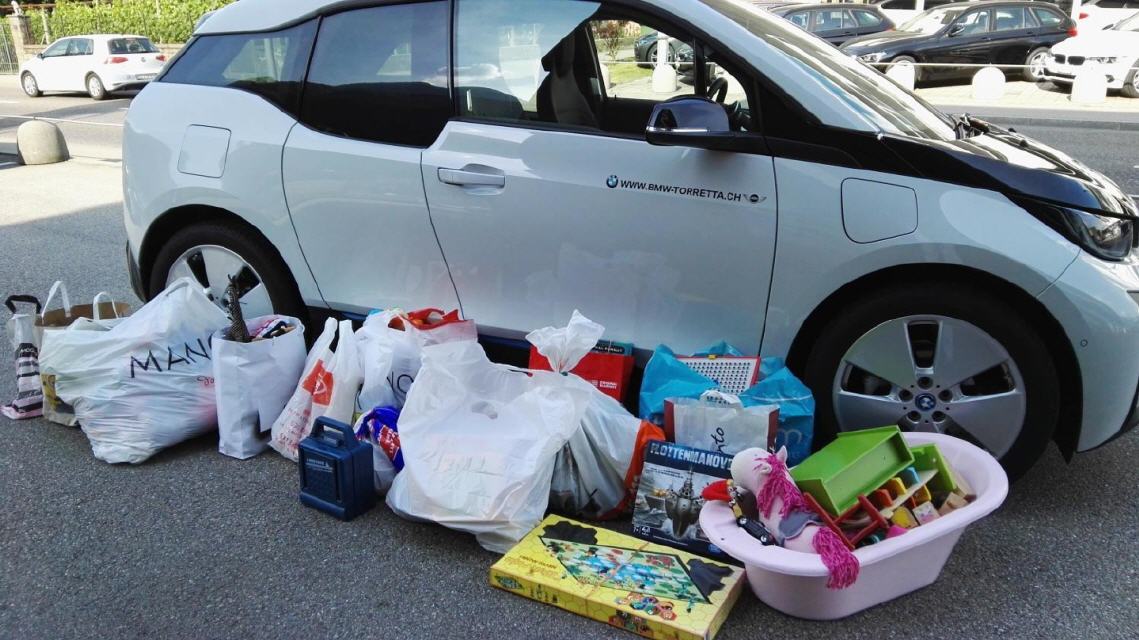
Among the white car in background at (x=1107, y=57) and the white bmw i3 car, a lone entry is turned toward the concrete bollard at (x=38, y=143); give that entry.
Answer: the white car in background

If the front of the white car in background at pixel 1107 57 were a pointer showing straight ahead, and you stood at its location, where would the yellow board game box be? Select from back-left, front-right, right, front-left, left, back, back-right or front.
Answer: front-left

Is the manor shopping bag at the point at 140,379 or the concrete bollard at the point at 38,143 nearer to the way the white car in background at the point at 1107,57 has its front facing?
the concrete bollard

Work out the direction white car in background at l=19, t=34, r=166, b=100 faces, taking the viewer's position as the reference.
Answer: facing away from the viewer and to the left of the viewer

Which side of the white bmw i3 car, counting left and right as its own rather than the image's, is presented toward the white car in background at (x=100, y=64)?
back

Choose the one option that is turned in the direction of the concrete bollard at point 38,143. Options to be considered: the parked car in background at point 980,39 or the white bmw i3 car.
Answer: the parked car in background
